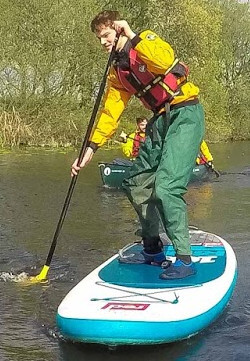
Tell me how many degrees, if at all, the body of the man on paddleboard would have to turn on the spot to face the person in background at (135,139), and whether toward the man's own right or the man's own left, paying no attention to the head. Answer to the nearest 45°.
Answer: approximately 135° to the man's own right

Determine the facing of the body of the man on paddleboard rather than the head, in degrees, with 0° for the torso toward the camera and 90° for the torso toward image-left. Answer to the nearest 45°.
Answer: approximately 45°
